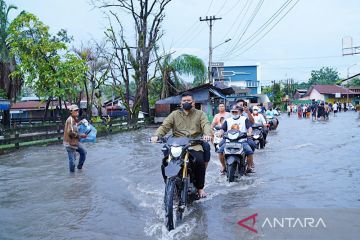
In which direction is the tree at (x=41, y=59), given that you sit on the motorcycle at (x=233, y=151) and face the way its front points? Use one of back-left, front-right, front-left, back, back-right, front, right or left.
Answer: back-right

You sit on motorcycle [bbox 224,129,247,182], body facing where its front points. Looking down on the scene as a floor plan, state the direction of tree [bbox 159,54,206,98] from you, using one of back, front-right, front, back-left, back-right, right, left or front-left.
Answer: back

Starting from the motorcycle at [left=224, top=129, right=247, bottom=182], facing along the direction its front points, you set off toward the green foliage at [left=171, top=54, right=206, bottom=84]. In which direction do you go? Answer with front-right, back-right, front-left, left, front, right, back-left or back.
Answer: back

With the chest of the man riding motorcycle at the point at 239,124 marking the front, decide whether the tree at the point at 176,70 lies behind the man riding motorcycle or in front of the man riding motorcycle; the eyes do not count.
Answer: behind

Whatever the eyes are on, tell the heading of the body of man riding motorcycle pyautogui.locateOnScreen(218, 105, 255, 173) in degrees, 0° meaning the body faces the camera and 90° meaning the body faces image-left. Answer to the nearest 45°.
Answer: approximately 0°

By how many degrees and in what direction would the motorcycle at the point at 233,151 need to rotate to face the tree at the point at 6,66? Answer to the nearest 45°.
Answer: approximately 135° to its right

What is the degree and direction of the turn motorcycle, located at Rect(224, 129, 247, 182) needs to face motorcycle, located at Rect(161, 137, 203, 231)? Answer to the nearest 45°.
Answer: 0° — it already faces it

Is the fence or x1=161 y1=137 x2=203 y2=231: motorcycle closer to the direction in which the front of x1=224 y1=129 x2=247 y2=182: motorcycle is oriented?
the motorcycle

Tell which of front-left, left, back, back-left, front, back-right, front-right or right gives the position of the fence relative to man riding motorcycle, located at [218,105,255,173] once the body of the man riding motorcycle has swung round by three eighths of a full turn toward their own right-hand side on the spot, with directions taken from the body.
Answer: front

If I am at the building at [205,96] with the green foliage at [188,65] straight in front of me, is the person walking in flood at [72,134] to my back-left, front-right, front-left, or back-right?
back-left

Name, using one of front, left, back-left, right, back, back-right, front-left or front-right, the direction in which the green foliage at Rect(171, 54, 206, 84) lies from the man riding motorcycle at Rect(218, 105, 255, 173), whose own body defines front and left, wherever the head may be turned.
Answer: back

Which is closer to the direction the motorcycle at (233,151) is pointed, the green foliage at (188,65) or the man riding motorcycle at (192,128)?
the man riding motorcycle

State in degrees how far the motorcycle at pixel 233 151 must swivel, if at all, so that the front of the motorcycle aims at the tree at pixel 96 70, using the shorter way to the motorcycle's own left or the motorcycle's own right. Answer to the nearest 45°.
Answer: approximately 135° to the motorcycle's own right

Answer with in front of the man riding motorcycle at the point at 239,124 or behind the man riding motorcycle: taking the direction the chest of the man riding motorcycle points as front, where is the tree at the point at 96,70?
behind

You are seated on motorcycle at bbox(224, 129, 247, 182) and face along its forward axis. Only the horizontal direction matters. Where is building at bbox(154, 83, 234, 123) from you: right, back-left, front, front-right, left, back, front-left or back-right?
back

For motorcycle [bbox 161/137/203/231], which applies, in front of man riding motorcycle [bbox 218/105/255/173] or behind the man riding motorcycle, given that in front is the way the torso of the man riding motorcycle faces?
in front
